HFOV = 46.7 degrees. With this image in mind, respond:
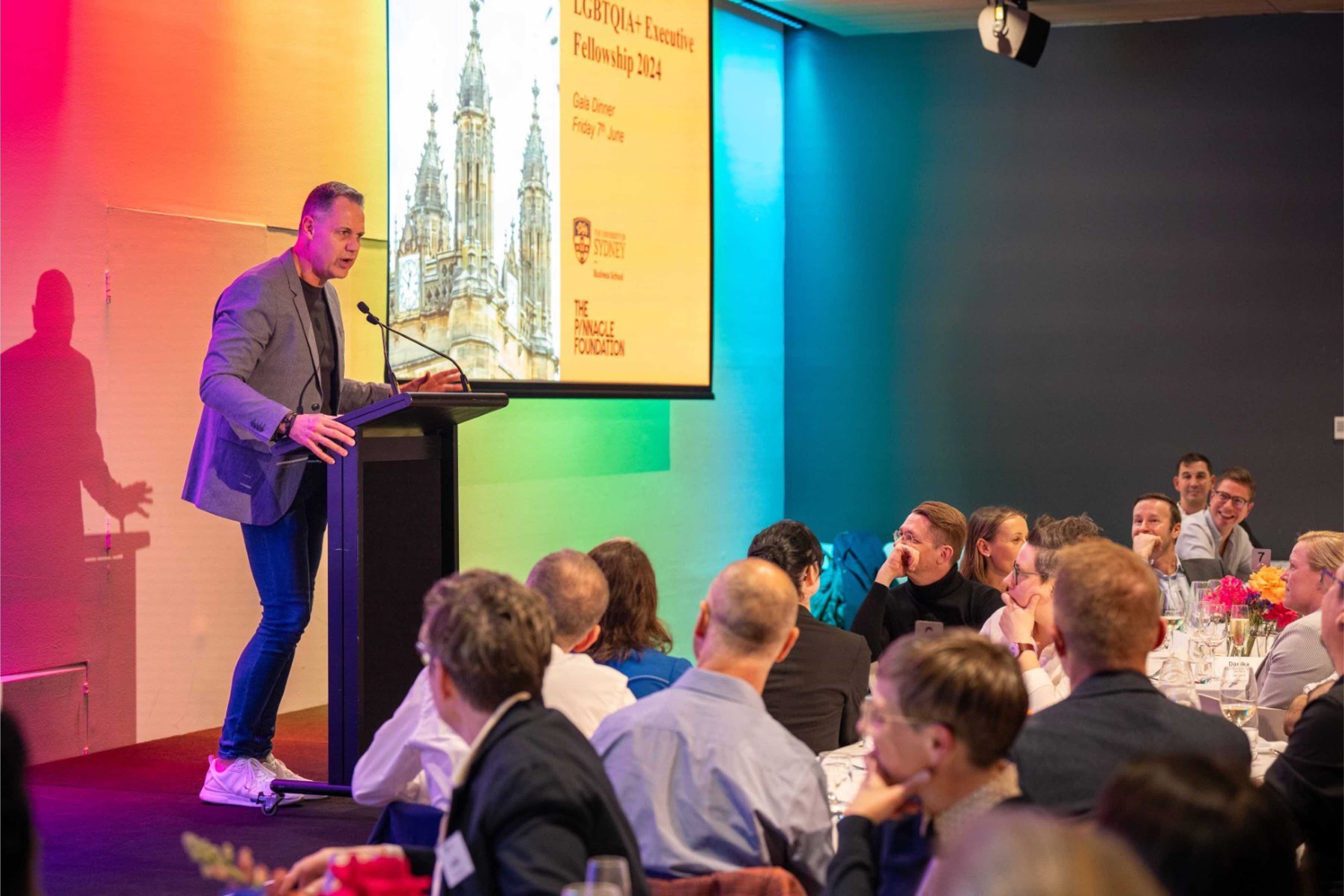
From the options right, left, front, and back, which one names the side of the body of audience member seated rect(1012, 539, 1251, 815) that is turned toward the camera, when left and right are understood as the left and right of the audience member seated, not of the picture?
back

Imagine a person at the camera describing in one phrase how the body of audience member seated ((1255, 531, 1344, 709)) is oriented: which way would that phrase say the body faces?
to the viewer's left

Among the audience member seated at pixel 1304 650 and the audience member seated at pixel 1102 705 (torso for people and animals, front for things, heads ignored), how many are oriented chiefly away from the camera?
1

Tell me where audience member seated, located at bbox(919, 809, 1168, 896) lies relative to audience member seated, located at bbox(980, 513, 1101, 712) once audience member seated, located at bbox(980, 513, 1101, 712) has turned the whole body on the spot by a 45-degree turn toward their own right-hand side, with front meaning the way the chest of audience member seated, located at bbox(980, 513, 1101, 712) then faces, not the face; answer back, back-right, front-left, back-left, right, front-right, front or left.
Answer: back-left

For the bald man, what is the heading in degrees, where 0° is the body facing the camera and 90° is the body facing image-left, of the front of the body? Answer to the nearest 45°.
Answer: approximately 180°

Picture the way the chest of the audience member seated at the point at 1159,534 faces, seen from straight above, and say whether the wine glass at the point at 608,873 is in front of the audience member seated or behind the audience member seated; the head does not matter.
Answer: in front

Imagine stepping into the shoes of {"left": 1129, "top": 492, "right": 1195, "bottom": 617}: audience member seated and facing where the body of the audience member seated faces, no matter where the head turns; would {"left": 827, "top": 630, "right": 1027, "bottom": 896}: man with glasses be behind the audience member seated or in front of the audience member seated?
in front

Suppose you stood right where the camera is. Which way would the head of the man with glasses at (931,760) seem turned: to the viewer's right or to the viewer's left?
to the viewer's left

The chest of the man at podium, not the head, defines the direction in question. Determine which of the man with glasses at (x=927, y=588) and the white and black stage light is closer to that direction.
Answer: the man with glasses

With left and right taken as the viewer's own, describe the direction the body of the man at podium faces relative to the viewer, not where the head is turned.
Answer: facing the viewer and to the right of the viewer

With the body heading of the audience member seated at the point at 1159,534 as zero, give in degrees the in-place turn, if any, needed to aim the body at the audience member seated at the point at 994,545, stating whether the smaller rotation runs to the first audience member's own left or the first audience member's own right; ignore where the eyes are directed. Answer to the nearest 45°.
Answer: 0° — they already face them

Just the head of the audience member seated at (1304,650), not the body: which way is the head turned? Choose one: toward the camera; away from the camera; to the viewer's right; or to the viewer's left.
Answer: to the viewer's left

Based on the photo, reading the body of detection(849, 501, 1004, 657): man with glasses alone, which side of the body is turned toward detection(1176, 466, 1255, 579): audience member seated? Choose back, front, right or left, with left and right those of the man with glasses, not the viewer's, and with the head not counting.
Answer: back

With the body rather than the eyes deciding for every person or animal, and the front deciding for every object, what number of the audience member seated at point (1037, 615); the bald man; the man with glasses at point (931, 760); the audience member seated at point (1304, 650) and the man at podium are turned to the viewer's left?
3

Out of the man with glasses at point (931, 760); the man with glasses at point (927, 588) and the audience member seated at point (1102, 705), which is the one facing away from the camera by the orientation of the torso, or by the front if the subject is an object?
the audience member seated

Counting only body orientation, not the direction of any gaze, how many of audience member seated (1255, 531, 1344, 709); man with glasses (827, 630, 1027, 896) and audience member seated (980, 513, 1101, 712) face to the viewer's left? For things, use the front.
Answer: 3
